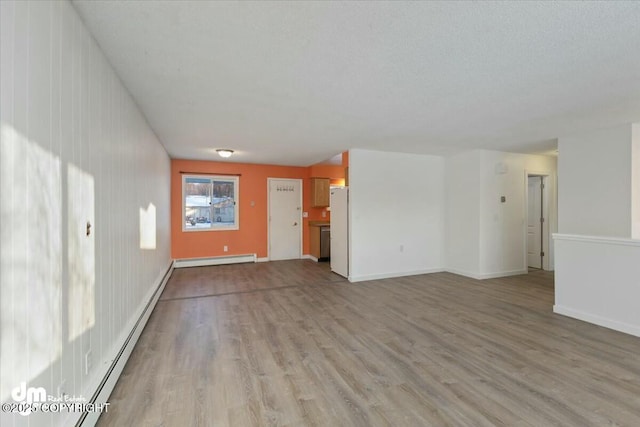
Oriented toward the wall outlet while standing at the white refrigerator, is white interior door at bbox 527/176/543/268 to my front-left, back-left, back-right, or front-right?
back-left

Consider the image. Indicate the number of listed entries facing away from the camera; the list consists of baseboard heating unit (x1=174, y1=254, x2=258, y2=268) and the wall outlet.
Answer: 0

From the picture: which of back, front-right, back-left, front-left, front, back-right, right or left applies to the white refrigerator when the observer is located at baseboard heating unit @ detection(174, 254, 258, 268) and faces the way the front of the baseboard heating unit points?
front-left

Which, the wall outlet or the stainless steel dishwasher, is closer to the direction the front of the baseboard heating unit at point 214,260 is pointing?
the wall outlet

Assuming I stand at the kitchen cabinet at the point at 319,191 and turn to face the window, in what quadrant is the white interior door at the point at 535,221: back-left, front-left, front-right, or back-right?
back-left

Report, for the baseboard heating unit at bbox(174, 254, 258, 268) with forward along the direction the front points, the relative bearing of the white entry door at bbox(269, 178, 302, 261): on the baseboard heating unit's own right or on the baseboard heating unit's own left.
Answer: on the baseboard heating unit's own left

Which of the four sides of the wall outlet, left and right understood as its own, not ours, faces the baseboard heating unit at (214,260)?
left

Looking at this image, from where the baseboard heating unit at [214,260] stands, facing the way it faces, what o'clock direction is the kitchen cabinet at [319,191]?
The kitchen cabinet is roughly at 9 o'clock from the baseboard heating unit.

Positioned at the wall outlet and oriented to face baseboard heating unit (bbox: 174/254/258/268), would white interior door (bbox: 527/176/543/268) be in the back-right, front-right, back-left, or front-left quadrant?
front-right

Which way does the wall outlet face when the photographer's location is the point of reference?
facing the viewer and to the right of the viewer

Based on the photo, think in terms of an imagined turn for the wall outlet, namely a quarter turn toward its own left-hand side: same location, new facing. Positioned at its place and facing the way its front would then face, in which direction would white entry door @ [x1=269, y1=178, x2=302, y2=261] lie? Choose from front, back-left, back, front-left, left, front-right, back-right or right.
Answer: front

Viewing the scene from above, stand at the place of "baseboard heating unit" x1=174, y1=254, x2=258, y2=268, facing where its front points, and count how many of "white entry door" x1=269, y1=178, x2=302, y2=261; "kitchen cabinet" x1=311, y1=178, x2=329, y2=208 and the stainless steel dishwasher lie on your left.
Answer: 3

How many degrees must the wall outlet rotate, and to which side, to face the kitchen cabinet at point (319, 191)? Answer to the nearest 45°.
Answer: approximately 90° to its left

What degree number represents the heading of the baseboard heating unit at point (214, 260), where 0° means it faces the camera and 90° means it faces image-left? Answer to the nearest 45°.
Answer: approximately 0°
